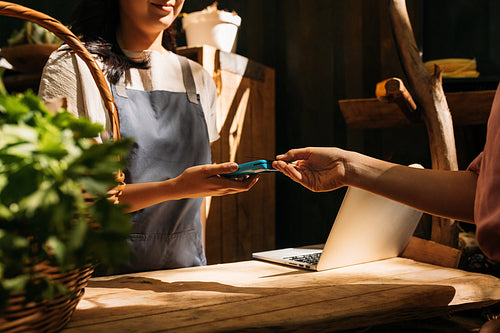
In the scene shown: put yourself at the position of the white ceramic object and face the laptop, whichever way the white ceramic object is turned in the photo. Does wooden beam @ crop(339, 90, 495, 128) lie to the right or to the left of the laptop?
left

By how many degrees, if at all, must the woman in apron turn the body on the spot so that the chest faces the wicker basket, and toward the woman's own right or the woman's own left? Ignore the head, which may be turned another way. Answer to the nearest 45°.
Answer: approximately 45° to the woman's own right

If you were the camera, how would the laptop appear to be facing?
facing away from the viewer and to the left of the viewer

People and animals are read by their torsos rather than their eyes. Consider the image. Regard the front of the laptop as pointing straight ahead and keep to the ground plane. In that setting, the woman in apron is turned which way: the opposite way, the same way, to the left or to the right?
the opposite way

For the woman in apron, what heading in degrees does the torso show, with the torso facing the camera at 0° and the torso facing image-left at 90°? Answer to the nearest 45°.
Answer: approximately 315°

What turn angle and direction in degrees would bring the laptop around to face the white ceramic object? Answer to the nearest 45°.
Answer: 0° — it already faces it
